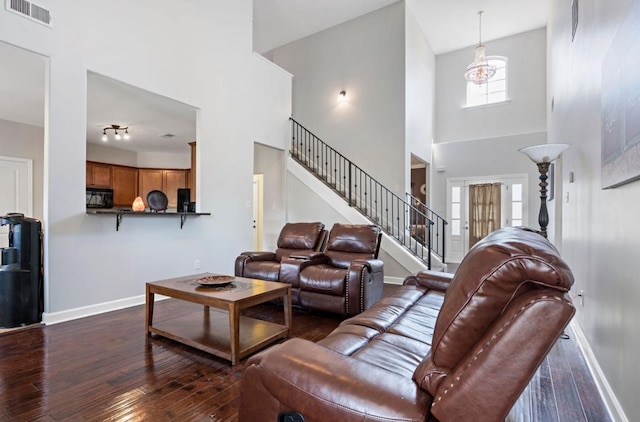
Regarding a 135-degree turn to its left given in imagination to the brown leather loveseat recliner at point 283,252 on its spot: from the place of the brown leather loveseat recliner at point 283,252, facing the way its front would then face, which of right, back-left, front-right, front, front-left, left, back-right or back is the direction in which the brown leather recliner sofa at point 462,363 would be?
right

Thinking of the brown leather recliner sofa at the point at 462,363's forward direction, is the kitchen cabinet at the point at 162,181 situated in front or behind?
in front

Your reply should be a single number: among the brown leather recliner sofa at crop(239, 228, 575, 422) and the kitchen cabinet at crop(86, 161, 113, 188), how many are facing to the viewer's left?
1

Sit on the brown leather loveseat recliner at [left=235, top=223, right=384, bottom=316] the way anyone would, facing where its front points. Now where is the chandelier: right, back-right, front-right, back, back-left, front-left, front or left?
back

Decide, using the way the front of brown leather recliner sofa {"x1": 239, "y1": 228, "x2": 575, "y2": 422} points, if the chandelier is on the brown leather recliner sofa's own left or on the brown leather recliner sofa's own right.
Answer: on the brown leather recliner sofa's own right

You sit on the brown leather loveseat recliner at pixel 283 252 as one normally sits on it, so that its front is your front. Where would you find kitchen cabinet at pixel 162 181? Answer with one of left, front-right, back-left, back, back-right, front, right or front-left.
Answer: right

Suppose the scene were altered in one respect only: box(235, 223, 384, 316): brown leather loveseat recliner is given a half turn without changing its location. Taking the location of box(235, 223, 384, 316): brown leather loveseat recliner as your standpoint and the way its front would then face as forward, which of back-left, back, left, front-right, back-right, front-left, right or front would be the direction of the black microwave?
left

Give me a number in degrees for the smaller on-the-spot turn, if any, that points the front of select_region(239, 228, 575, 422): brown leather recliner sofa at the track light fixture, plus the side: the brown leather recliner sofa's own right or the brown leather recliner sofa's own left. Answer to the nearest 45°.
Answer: approximately 45° to the brown leather recliner sofa's own right

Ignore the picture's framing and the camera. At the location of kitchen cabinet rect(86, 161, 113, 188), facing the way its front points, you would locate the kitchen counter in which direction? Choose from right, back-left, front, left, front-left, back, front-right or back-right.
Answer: front-right

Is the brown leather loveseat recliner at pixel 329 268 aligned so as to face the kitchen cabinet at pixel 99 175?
no

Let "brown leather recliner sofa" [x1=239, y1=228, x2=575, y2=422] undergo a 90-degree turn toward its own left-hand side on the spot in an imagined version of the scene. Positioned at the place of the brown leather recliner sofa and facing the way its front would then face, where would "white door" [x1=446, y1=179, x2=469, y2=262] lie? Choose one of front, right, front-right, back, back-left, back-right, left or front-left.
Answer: back

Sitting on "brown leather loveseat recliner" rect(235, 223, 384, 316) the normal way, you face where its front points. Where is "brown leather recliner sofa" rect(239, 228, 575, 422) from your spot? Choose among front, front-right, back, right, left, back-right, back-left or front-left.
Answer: front-left

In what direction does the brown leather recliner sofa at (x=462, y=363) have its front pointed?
to the viewer's left

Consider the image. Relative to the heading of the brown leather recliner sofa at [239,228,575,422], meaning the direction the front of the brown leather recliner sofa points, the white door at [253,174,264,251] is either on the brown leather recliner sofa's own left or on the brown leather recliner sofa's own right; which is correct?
on the brown leather recliner sofa's own right

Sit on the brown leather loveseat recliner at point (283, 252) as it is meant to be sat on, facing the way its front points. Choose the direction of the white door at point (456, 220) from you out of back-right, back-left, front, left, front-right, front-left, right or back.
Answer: back

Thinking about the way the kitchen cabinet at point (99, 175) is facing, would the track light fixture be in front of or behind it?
in front
